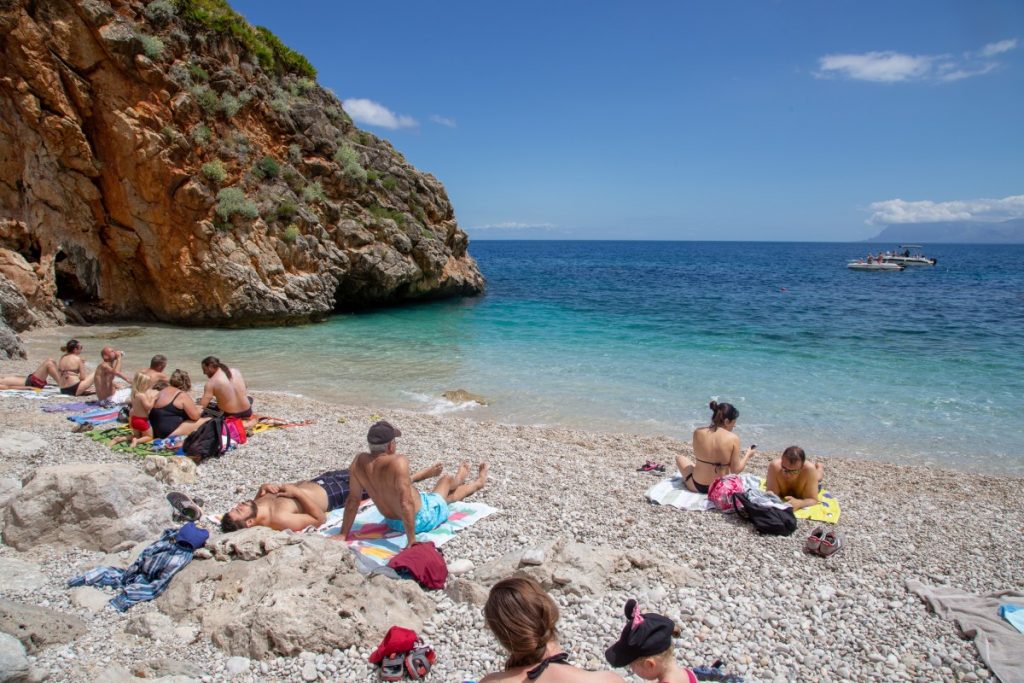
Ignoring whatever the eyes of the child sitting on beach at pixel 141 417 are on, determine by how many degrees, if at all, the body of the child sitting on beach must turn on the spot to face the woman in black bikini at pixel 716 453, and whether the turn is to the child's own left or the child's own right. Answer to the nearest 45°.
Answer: approximately 90° to the child's own right

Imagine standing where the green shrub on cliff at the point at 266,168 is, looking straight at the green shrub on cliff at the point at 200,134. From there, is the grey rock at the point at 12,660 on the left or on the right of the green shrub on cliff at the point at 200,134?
left

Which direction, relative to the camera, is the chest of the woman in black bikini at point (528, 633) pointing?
away from the camera

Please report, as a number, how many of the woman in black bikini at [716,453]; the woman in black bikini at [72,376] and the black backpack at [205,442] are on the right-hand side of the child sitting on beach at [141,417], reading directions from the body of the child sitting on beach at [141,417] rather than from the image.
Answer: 2

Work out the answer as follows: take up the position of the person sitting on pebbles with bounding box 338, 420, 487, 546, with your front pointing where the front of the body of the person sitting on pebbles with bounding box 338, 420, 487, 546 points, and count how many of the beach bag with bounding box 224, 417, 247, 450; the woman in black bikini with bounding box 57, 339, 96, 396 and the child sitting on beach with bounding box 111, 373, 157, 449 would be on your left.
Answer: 3

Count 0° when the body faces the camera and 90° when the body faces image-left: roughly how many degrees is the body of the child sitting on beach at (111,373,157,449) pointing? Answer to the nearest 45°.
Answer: approximately 225°

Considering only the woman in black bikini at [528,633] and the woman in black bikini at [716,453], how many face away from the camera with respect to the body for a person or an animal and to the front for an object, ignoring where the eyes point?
2

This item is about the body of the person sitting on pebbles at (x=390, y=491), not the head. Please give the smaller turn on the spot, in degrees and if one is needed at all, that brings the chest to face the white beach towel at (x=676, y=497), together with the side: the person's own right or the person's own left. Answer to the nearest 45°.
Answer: approximately 45° to the person's own right

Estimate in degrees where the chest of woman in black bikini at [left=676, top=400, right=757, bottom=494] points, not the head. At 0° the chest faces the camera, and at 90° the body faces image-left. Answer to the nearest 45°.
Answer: approximately 180°

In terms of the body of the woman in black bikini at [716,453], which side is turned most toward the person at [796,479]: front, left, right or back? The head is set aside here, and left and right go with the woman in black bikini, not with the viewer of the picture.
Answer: right

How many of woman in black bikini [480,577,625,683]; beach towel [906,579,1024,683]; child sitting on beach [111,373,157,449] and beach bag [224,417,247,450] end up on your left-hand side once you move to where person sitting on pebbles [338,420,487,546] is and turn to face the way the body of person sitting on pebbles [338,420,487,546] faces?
2

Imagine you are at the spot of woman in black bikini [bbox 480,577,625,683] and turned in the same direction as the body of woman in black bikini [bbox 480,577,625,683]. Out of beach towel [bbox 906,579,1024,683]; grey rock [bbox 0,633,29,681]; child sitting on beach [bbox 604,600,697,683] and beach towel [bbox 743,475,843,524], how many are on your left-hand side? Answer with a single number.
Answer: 1

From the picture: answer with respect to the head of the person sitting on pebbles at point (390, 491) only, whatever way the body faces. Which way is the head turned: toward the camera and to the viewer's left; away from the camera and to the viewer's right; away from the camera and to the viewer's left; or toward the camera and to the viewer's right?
away from the camera and to the viewer's right

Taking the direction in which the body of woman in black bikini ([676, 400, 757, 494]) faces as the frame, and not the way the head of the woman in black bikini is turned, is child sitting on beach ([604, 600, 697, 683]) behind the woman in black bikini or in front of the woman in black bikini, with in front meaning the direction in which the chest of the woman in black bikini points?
behind

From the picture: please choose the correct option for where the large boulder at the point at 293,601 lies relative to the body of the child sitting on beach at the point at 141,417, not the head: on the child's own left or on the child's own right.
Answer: on the child's own right

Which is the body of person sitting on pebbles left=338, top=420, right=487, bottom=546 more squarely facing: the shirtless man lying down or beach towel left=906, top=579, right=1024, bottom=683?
the beach towel

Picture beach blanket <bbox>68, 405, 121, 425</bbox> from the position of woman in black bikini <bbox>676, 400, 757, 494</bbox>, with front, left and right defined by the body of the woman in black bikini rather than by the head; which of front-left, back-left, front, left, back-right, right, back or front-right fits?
left
